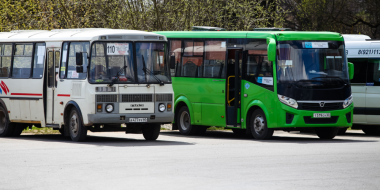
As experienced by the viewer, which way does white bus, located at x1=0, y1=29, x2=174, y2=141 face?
facing the viewer and to the right of the viewer

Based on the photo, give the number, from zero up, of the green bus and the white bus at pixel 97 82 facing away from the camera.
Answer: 0

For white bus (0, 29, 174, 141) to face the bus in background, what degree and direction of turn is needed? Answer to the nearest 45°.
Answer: approximately 45° to its left

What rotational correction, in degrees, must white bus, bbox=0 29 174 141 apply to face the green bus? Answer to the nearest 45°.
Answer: approximately 45° to its left

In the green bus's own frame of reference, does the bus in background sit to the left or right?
on its left

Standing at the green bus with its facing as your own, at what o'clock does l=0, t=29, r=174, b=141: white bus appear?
The white bus is roughly at 4 o'clock from the green bus.
